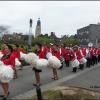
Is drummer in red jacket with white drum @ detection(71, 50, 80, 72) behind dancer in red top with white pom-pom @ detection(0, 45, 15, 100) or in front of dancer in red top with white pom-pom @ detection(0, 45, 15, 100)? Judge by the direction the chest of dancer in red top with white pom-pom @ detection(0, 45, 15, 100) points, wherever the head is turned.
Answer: behind

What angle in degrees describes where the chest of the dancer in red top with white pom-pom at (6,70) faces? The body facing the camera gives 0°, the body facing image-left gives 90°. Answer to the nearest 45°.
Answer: approximately 45°
